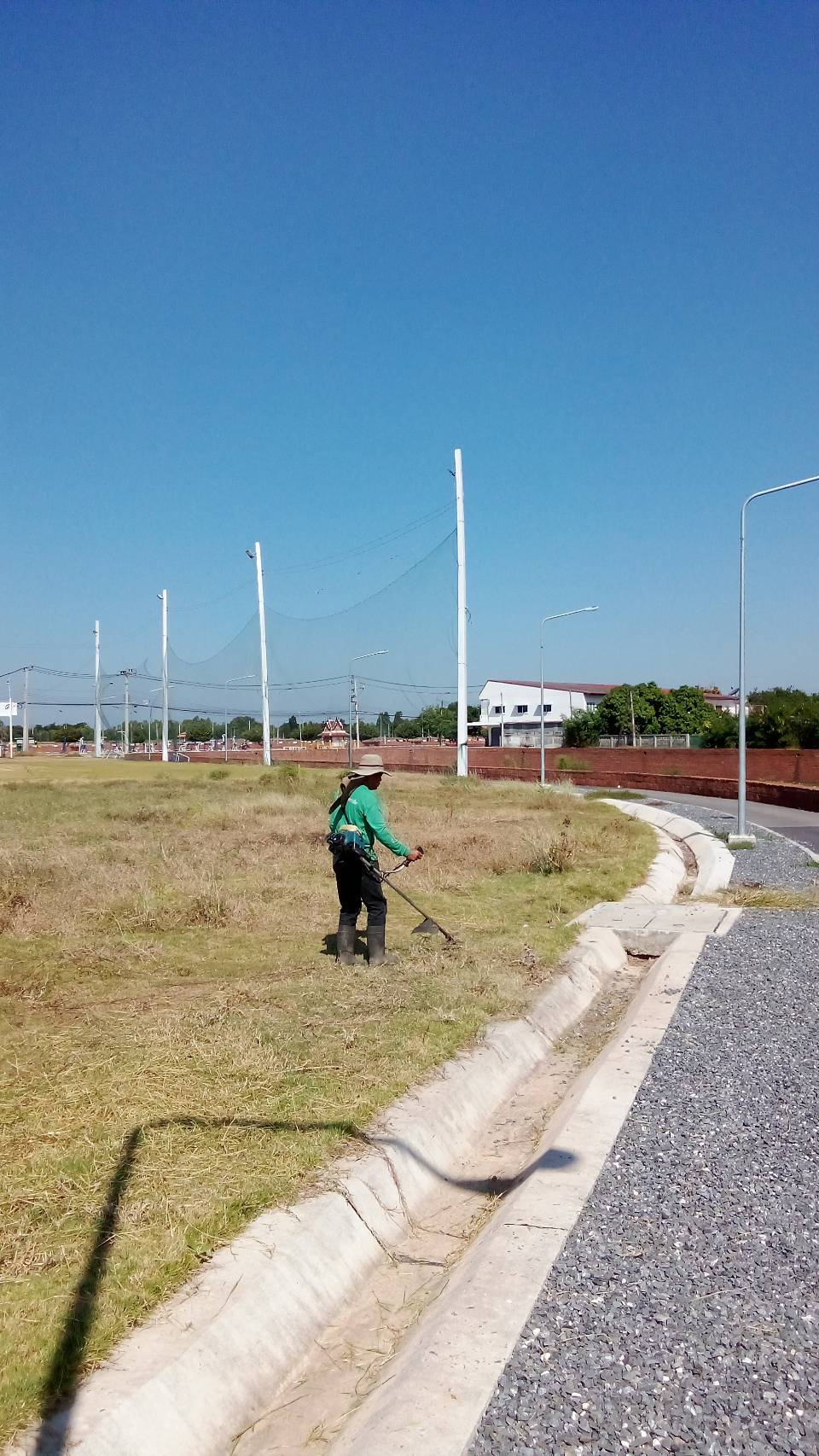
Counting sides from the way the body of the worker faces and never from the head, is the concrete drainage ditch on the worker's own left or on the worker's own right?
on the worker's own right

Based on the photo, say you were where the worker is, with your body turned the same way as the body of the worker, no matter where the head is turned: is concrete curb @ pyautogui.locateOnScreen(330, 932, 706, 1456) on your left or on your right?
on your right

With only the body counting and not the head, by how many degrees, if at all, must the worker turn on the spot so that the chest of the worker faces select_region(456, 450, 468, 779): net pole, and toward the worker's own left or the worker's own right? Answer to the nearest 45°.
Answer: approximately 45° to the worker's own left

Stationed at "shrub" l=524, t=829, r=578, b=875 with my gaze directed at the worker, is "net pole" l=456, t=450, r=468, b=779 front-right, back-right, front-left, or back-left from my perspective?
back-right

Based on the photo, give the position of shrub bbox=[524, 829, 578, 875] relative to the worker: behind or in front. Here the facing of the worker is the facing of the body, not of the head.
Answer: in front

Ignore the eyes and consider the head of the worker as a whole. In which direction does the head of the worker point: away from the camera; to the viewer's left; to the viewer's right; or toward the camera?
to the viewer's right

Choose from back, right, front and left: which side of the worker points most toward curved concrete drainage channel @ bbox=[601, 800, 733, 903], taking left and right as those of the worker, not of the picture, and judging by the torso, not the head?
front

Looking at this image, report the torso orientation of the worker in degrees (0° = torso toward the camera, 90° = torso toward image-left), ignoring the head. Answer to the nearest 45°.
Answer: approximately 225°
